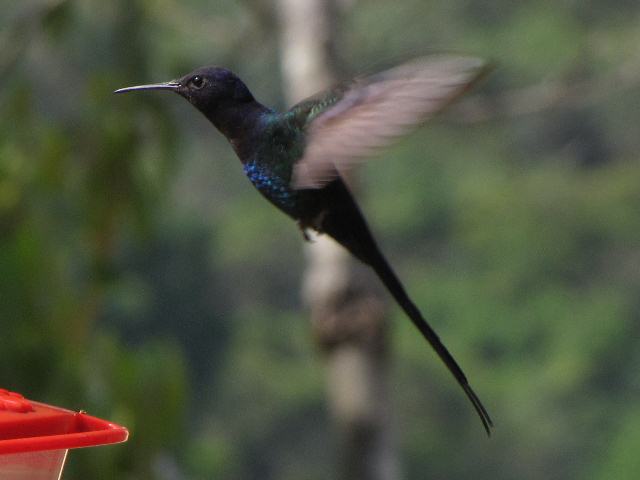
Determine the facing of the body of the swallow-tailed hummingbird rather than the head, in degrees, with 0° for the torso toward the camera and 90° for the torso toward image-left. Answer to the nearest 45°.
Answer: approximately 90°

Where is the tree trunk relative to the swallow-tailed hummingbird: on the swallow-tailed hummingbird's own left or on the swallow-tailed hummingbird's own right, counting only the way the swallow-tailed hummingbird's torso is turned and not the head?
on the swallow-tailed hummingbird's own right
